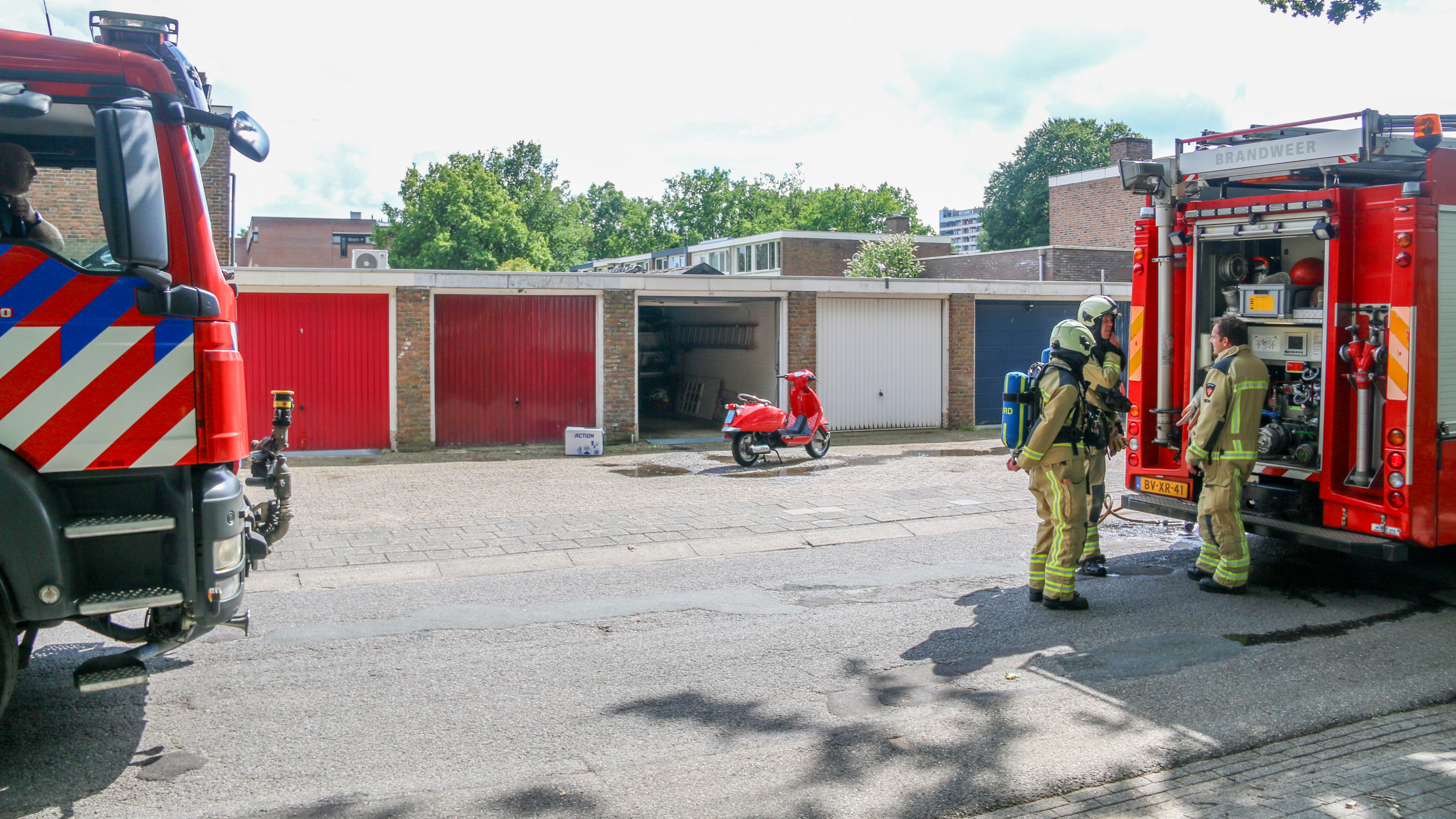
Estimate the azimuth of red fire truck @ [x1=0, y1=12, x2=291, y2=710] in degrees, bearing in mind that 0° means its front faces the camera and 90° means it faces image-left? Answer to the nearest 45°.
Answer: approximately 270°

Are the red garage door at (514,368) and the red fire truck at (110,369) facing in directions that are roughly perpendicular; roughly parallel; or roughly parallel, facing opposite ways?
roughly perpendicular

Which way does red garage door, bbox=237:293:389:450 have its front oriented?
toward the camera
